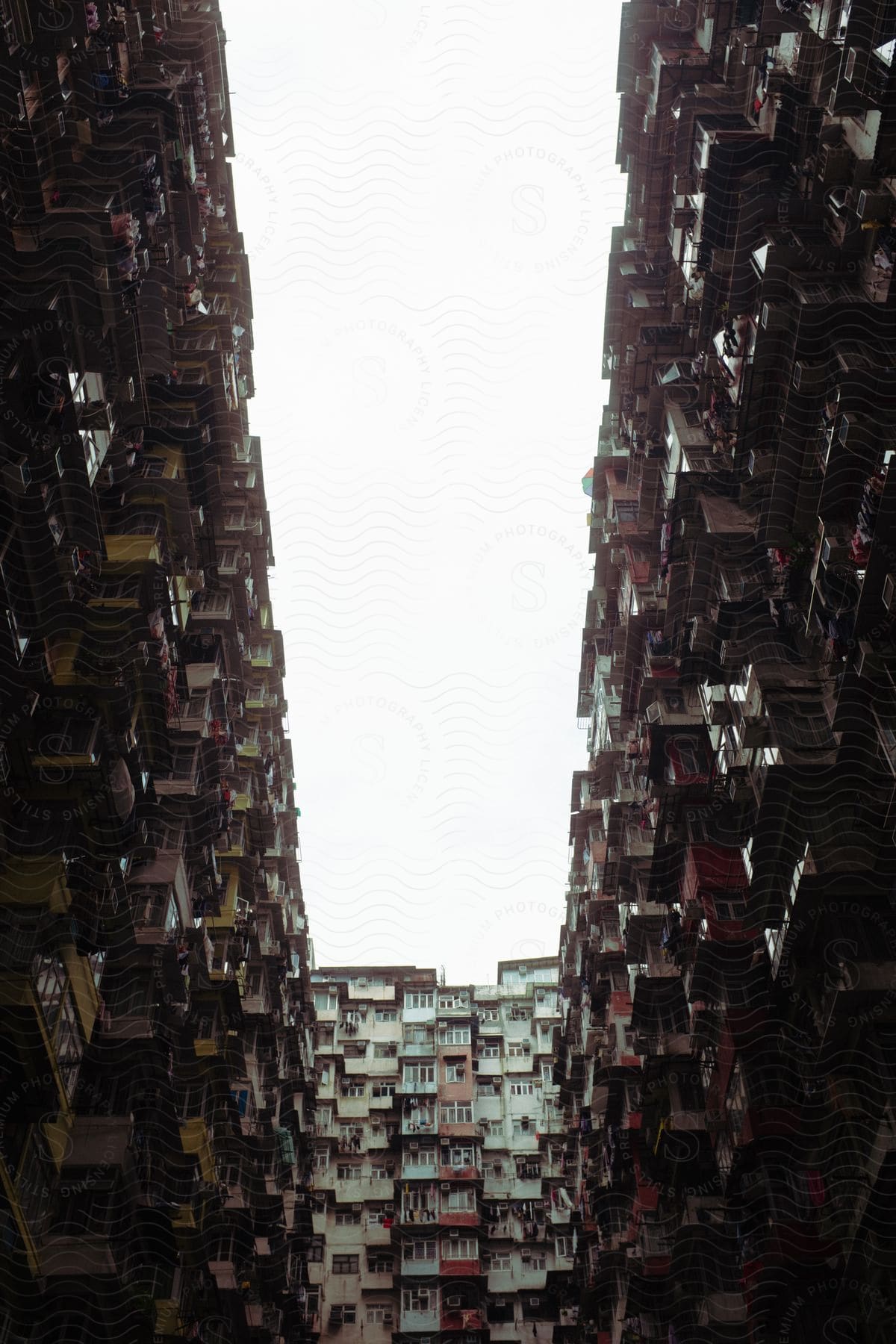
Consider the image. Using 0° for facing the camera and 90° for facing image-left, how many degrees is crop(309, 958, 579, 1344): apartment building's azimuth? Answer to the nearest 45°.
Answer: approximately 0°

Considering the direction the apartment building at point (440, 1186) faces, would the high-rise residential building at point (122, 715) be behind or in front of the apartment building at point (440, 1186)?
in front

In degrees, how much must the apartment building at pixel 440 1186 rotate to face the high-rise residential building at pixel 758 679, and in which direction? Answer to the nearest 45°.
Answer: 0° — it already faces it
